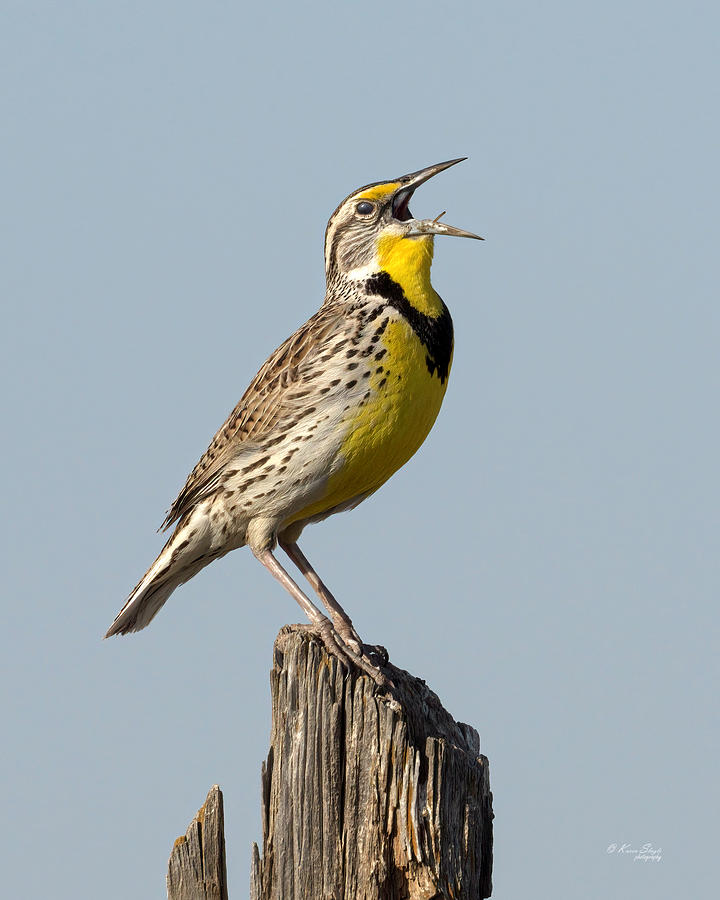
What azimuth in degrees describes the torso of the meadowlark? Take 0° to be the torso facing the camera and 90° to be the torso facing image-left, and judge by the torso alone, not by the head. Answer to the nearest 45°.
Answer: approximately 270°
